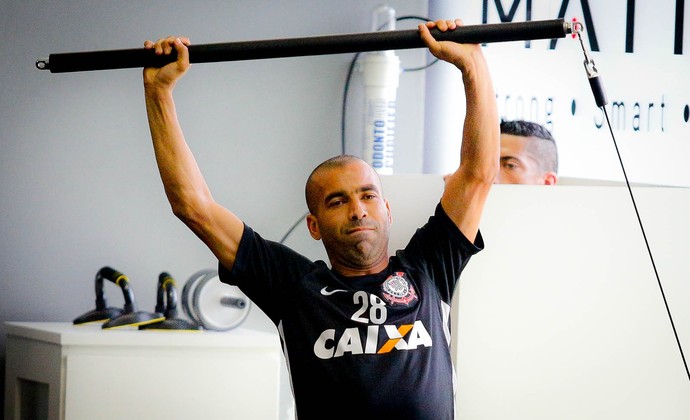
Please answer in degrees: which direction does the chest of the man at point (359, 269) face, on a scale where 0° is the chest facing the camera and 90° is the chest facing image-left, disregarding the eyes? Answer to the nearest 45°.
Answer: approximately 0°

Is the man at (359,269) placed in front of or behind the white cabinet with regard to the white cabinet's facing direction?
in front

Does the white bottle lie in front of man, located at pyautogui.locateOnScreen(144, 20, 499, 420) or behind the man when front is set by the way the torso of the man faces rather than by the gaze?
behind

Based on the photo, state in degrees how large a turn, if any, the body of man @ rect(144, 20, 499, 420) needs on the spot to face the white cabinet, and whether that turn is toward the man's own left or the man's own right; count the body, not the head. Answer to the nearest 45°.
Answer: approximately 135° to the man's own right

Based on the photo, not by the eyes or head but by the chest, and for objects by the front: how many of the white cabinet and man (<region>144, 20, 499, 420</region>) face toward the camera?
2

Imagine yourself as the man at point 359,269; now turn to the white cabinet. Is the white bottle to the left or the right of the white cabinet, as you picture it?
right
